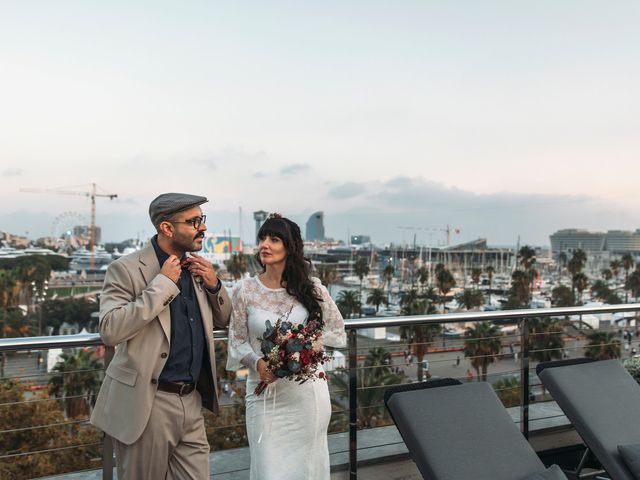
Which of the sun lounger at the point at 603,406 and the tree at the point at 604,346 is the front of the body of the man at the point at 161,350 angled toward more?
the sun lounger

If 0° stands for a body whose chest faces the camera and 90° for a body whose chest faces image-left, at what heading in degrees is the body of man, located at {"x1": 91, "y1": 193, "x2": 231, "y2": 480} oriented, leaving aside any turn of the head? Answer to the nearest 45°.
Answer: approximately 315°

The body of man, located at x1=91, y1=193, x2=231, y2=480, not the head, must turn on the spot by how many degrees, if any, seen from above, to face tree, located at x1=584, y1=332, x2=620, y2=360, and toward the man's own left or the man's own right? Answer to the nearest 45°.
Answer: approximately 90° to the man's own left

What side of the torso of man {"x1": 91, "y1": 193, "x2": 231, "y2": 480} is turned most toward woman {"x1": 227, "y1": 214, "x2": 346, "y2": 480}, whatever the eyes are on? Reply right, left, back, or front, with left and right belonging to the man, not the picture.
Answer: left

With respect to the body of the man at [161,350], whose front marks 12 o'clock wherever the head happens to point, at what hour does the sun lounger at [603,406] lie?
The sun lounger is roughly at 10 o'clock from the man.

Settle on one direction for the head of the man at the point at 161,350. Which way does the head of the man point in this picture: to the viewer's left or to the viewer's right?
to the viewer's right
